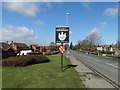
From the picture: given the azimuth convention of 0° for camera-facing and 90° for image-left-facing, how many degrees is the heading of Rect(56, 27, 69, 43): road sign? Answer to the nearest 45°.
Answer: approximately 0°
